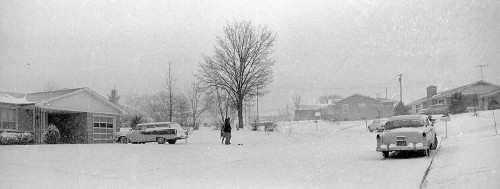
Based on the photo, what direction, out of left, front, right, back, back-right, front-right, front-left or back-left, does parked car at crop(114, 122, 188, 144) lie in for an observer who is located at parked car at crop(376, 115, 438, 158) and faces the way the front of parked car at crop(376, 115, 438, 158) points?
front-left

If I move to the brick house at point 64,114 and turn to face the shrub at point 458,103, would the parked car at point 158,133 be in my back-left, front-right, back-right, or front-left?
front-right

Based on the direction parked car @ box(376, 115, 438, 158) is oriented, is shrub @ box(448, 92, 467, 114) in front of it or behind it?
in front

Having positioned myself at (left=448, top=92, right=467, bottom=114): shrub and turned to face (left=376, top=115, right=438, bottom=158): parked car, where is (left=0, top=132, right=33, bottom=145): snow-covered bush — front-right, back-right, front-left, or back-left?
front-right

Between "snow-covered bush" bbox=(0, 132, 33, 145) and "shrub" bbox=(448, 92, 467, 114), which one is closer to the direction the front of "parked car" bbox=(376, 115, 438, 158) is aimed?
the shrub

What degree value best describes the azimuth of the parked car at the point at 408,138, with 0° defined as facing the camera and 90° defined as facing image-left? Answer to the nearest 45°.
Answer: approximately 180°

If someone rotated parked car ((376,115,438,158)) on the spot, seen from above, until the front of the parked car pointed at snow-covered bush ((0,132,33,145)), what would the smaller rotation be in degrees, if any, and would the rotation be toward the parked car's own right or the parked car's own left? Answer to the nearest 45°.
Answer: approximately 90° to the parked car's own left

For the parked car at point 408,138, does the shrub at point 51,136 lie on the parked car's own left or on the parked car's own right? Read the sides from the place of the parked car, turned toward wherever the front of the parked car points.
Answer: on the parked car's own left
